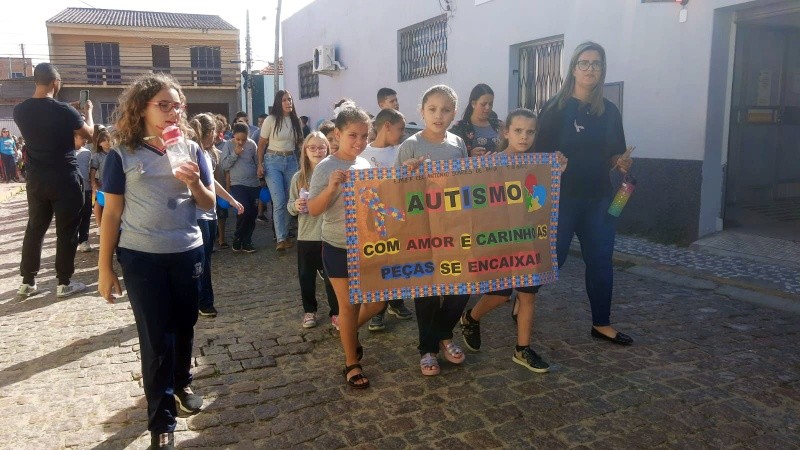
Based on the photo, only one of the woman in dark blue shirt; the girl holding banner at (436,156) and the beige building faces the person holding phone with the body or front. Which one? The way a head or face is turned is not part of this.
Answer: the beige building

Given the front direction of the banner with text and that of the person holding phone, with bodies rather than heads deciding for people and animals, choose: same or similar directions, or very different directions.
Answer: very different directions

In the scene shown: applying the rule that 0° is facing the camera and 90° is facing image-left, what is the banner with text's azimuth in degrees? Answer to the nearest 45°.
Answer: approximately 0°

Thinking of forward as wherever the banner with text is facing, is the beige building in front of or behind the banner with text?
behind

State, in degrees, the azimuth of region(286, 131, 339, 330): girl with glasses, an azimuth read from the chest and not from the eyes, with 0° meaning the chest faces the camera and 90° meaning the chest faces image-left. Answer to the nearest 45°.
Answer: approximately 0°

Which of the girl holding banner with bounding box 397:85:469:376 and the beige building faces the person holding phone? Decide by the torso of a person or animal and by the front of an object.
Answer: the beige building

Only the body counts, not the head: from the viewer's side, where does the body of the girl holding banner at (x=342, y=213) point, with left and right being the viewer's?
facing the viewer and to the right of the viewer

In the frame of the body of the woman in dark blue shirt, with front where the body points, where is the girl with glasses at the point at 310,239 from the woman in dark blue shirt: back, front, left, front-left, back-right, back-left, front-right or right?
back-right

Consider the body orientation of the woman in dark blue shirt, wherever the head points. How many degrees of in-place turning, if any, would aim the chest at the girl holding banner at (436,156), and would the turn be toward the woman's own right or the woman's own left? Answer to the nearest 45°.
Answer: approximately 90° to the woman's own right

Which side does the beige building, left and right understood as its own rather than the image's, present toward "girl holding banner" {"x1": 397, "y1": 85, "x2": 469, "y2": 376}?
front
